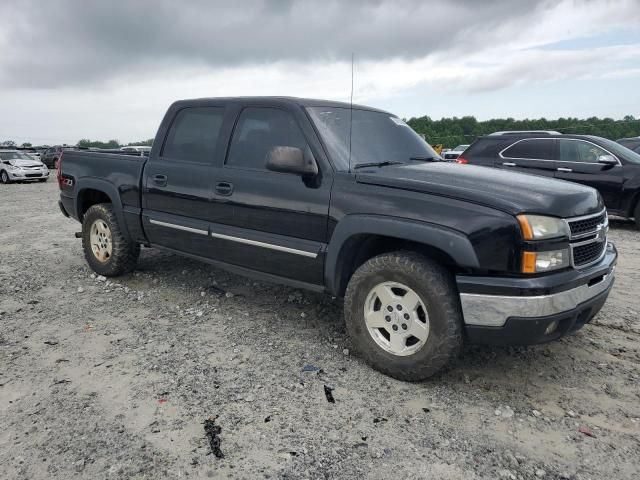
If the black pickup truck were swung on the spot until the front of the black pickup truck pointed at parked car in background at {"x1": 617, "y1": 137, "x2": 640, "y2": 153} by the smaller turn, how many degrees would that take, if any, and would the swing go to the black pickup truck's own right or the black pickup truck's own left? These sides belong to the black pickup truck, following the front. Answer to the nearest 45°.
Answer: approximately 90° to the black pickup truck's own left

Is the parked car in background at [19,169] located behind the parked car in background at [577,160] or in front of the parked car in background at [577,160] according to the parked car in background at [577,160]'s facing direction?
behind

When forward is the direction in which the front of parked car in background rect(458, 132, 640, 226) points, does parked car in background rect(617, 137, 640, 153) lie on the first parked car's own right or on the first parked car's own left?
on the first parked car's own left

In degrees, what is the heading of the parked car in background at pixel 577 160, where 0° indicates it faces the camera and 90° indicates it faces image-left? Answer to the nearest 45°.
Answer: approximately 315°

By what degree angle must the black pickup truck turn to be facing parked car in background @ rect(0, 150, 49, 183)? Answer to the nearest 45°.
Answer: approximately 180°

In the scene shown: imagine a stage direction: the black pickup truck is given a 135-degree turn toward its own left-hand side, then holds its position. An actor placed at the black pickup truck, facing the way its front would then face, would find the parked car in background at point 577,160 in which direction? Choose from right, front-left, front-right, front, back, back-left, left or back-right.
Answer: front-right
